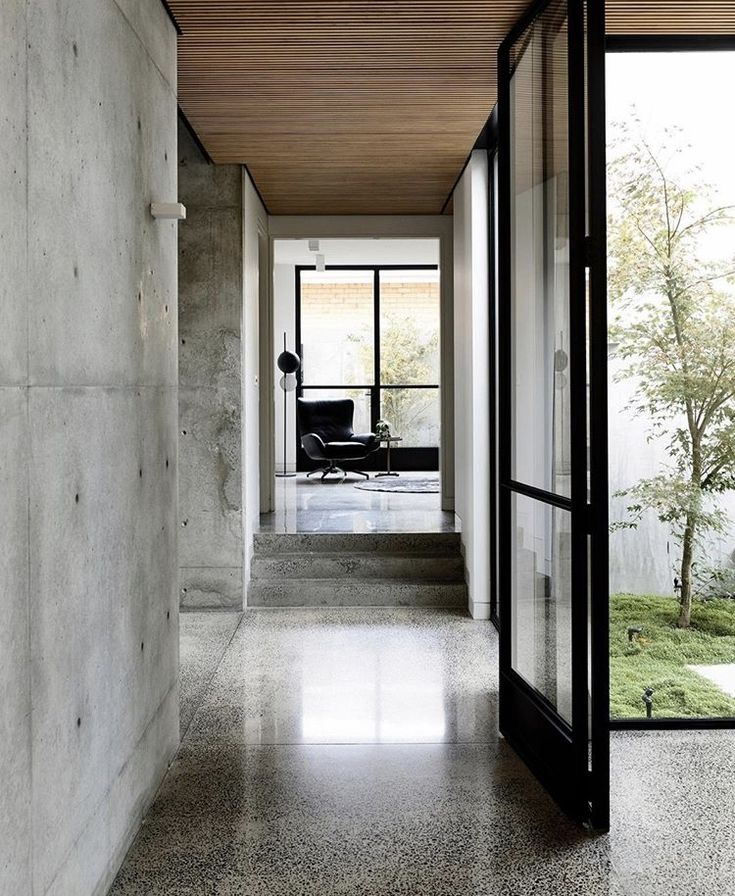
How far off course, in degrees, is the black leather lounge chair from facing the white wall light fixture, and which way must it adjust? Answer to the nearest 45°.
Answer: approximately 45° to its right

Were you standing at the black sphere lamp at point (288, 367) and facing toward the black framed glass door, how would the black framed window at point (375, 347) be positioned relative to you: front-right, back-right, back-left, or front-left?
back-left

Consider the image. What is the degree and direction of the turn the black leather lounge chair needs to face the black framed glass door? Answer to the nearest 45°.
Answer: approximately 45° to its right

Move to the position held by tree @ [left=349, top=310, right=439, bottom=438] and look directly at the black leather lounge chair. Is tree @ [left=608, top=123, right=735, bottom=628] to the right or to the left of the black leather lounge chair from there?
left
